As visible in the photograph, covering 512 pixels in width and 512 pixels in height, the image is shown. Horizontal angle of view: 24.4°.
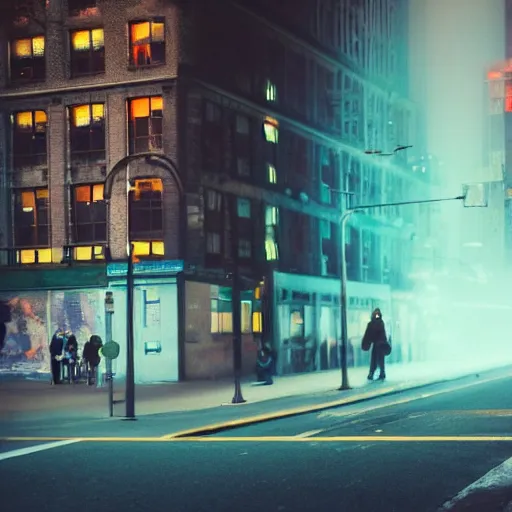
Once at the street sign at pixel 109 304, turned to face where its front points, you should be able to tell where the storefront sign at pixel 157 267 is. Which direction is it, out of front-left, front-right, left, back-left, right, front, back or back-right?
back

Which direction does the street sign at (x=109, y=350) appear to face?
toward the camera

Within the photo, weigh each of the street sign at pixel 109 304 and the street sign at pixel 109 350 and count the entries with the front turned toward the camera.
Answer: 2

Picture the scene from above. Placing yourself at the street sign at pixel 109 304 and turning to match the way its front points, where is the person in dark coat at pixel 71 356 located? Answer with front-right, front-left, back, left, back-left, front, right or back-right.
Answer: back

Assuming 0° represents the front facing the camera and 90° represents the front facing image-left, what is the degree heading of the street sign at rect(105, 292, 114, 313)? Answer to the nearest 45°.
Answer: approximately 0°
